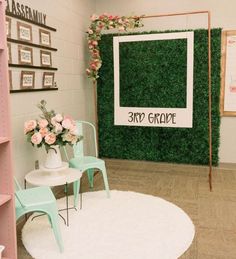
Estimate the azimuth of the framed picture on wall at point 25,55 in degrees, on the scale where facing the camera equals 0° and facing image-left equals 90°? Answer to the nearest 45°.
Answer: approximately 315°

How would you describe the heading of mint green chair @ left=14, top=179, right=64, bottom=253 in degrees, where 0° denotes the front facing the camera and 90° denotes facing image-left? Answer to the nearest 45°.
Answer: approximately 270°

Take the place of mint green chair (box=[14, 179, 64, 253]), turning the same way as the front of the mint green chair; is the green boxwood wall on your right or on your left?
on your left

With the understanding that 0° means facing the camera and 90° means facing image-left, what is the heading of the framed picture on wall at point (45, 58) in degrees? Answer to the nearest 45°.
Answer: approximately 315°

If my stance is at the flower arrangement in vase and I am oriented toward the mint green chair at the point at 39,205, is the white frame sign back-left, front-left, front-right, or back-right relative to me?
back-left
